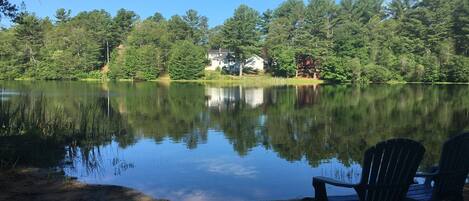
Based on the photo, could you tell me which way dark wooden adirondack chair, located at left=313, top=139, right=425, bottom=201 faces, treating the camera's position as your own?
facing away from the viewer and to the left of the viewer

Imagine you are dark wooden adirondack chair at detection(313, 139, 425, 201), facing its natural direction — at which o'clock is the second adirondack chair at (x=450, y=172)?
The second adirondack chair is roughly at 3 o'clock from the dark wooden adirondack chair.
